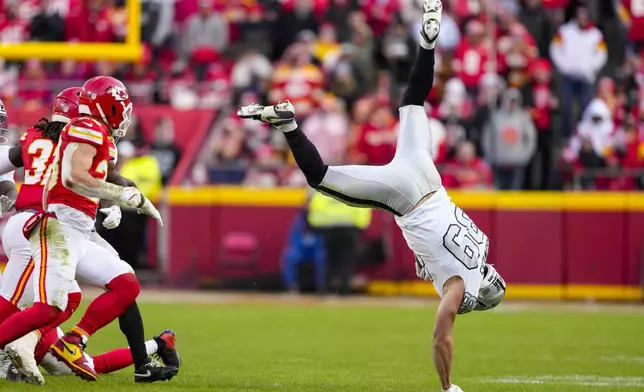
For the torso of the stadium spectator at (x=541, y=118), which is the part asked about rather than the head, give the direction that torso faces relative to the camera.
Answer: toward the camera

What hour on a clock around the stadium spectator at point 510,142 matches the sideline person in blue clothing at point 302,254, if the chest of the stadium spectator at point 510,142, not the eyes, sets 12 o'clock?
the sideline person in blue clothing at point 302,254 is roughly at 2 o'clock from the stadium spectator at point 510,142.

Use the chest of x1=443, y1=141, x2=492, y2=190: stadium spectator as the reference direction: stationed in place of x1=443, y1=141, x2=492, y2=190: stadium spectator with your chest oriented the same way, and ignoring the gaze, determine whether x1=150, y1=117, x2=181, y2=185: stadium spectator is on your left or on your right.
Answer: on your right

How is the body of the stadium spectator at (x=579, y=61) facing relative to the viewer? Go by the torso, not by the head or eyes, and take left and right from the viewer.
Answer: facing the viewer

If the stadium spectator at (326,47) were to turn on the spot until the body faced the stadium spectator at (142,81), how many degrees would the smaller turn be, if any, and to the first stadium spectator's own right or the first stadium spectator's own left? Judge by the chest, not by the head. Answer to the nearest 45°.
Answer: approximately 90° to the first stadium spectator's own right

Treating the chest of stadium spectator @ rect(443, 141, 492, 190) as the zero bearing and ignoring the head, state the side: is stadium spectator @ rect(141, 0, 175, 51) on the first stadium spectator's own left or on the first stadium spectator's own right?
on the first stadium spectator's own right

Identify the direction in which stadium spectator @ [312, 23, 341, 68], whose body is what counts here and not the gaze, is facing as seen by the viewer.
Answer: toward the camera

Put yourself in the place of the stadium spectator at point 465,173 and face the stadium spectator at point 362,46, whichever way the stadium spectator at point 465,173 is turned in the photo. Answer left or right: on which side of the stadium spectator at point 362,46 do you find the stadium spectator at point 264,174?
left

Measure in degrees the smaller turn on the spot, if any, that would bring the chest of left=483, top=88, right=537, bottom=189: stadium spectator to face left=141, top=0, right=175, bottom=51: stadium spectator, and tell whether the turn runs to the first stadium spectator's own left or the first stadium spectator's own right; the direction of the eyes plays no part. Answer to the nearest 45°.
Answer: approximately 90° to the first stadium spectator's own right

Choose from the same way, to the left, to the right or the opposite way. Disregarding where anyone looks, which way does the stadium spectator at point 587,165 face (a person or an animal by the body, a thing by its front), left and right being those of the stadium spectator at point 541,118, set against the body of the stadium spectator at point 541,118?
the same way

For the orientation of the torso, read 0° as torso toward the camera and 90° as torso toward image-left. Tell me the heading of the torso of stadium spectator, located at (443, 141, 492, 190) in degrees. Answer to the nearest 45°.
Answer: approximately 0°

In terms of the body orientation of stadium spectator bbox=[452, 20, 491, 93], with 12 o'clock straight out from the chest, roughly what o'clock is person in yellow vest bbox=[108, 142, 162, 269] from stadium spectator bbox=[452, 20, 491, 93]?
person in yellow vest bbox=[108, 142, 162, 269] is roughly at 2 o'clock from stadium spectator bbox=[452, 20, 491, 93].

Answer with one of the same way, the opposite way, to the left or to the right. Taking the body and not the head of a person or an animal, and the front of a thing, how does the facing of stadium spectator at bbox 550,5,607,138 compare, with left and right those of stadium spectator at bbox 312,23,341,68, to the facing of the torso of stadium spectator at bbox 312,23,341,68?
the same way

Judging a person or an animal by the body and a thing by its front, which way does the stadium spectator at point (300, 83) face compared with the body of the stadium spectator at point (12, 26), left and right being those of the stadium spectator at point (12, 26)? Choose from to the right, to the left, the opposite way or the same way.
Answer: the same way
